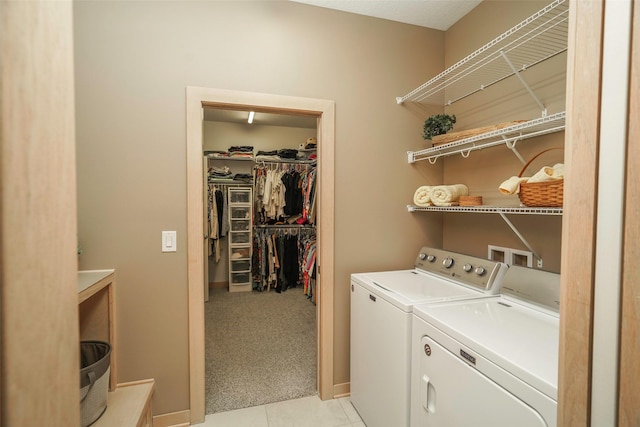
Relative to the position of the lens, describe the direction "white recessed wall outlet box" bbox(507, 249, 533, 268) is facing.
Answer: facing the viewer and to the left of the viewer

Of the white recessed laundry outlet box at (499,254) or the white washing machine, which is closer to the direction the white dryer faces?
the white washing machine

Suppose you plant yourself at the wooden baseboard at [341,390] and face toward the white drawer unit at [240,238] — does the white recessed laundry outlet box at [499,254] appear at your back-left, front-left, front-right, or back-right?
back-right

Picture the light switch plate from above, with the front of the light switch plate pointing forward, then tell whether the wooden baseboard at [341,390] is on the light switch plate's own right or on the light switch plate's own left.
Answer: on the light switch plate's own left

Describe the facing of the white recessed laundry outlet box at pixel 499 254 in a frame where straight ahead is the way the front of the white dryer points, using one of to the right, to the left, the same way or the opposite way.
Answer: the same way

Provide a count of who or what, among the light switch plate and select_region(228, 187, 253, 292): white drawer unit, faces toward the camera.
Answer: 2

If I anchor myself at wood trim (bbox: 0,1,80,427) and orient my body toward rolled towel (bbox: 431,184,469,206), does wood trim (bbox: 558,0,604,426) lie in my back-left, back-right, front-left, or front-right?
front-right

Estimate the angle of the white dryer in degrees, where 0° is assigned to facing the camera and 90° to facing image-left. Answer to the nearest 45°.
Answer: approximately 45°

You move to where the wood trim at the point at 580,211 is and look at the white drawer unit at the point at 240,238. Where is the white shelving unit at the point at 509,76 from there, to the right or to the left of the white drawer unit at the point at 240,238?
right

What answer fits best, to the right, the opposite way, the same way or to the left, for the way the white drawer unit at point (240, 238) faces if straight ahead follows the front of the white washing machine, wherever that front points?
to the left

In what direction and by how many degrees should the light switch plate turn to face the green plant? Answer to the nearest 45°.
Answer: approximately 90° to its left

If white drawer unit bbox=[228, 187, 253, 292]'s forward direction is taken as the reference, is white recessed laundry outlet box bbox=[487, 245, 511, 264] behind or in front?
in front

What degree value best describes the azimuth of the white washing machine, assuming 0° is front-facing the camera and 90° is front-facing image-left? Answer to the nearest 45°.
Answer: approximately 45°

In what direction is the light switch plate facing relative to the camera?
toward the camera

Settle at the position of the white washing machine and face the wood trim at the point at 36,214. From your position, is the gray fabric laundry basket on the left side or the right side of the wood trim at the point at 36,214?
right

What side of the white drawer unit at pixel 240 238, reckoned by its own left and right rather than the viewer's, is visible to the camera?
front

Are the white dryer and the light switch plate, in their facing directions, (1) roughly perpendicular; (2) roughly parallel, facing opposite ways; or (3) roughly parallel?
roughly perpendicular
